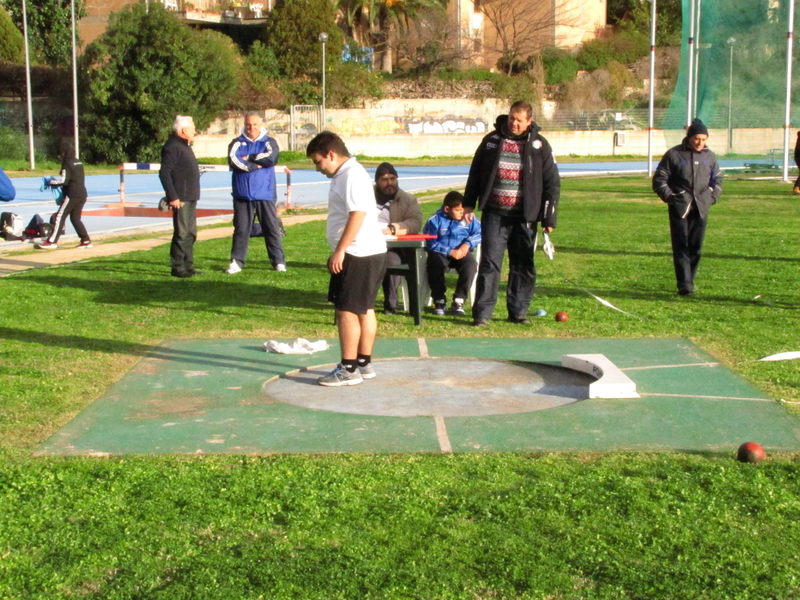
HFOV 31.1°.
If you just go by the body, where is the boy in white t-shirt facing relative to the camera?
to the viewer's left

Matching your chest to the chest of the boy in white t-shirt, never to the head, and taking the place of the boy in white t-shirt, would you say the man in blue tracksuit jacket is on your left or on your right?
on your right

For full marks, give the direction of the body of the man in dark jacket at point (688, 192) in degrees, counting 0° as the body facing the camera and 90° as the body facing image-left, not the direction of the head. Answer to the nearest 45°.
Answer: approximately 0°

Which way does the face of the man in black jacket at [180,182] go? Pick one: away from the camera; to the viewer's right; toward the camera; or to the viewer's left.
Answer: to the viewer's right

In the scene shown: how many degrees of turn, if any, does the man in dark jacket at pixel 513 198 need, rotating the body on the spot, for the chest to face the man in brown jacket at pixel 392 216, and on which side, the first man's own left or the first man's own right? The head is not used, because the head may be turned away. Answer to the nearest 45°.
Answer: approximately 135° to the first man's own right

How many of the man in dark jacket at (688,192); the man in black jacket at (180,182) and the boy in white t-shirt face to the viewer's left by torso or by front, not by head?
1

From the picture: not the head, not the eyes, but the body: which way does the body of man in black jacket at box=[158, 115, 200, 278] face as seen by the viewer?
to the viewer's right

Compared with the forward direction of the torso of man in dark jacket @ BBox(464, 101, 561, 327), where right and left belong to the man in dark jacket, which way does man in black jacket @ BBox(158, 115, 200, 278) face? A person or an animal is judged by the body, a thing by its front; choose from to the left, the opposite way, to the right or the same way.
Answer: to the left
